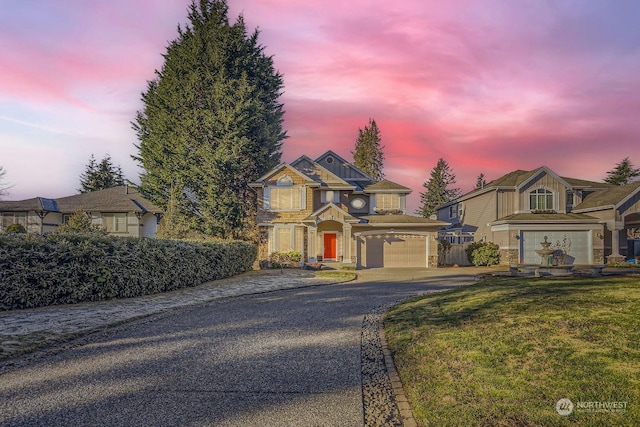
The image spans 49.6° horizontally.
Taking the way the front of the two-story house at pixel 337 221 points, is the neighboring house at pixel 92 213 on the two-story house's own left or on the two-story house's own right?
on the two-story house's own right

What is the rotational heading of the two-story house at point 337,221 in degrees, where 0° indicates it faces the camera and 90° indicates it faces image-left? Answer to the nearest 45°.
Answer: approximately 0°

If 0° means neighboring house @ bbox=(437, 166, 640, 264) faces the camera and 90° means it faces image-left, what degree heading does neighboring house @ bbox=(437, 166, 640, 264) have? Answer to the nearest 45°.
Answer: approximately 0°

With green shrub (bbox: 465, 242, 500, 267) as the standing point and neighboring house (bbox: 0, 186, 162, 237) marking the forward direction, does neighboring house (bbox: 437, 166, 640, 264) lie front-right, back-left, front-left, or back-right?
back-right

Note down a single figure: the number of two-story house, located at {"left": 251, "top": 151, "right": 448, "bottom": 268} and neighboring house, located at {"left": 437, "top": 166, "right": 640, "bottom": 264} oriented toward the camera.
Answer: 2

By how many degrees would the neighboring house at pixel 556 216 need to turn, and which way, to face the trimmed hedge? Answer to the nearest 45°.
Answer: approximately 45° to its right

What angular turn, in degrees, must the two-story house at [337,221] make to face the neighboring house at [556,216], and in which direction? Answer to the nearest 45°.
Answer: approximately 90° to its left

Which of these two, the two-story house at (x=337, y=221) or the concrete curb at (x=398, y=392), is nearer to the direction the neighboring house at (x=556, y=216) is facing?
the concrete curb

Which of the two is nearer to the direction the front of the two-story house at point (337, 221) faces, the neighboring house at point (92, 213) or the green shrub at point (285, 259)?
the green shrub

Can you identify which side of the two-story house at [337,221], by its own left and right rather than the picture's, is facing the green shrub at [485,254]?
left
